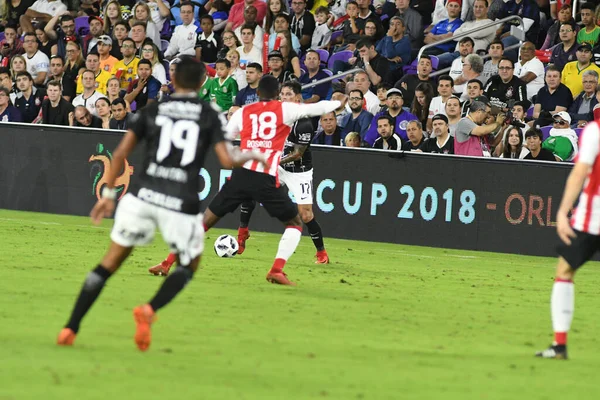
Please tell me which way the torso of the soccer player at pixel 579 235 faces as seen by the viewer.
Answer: to the viewer's left

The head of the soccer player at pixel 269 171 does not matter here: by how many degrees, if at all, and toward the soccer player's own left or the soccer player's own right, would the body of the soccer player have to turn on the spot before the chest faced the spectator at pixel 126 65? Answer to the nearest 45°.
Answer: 0° — they already face them

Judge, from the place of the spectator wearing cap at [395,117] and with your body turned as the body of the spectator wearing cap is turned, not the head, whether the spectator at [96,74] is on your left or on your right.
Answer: on your right

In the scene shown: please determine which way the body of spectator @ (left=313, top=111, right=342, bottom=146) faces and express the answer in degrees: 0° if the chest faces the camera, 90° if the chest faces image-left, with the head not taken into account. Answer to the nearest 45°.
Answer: approximately 0°

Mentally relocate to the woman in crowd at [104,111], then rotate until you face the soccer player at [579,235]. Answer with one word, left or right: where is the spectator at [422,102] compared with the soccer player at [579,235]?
left

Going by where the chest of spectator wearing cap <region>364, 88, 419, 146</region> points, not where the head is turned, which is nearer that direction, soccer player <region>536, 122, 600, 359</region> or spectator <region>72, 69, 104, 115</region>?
the soccer player

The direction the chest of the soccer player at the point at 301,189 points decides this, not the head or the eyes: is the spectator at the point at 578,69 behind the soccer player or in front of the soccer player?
behind

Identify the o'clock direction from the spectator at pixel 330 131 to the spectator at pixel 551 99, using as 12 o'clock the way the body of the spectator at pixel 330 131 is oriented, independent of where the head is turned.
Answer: the spectator at pixel 551 99 is roughly at 9 o'clock from the spectator at pixel 330 131.
